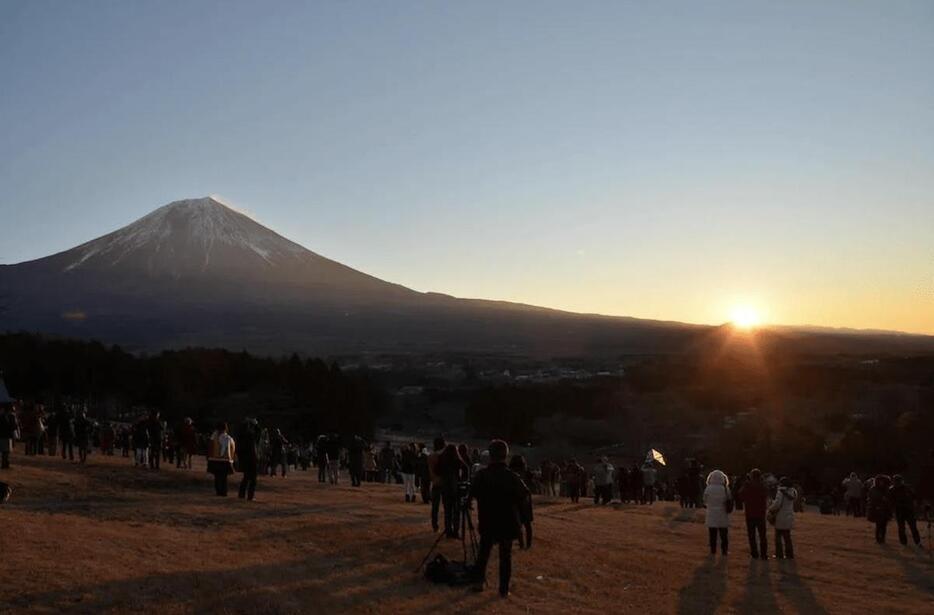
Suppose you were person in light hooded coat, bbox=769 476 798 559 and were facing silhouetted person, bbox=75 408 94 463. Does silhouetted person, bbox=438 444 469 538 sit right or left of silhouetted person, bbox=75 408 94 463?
left

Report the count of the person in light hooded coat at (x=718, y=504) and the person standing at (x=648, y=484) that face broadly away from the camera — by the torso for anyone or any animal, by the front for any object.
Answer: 2

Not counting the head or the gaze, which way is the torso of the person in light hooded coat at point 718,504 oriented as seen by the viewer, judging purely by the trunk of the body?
away from the camera

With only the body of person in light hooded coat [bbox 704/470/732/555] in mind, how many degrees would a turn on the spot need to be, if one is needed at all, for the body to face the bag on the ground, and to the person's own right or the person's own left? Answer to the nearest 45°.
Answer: approximately 135° to the person's own left

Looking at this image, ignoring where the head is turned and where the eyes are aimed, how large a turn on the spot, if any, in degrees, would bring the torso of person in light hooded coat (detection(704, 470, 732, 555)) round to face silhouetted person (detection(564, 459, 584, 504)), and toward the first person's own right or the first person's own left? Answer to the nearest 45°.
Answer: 0° — they already face them

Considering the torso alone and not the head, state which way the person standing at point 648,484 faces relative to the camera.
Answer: away from the camera
